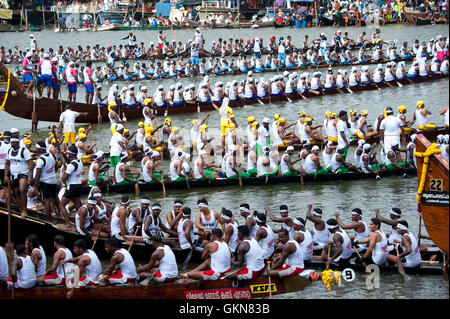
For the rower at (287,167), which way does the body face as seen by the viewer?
to the viewer's right

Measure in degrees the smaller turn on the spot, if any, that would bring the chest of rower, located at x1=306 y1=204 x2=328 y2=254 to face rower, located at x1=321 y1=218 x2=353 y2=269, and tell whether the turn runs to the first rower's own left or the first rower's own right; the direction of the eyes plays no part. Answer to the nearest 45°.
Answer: approximately 135° to the first rower's own left

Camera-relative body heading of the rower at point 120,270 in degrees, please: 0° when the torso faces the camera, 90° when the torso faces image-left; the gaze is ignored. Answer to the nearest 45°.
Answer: approximately 90°

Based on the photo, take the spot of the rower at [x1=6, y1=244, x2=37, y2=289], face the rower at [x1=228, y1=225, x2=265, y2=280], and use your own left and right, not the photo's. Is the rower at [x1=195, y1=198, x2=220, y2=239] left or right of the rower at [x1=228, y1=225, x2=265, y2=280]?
left

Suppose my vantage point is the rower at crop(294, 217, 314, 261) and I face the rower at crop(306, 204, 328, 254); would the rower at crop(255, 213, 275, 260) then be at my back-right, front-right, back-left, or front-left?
back-left

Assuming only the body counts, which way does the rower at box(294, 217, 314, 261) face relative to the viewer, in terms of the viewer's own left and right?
facing to the left of the viewer

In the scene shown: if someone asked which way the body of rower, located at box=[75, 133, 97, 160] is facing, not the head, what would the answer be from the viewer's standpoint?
to the viewer's right

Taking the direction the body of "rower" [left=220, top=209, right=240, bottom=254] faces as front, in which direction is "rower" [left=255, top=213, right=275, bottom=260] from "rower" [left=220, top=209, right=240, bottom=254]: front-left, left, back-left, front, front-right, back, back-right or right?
back-left
